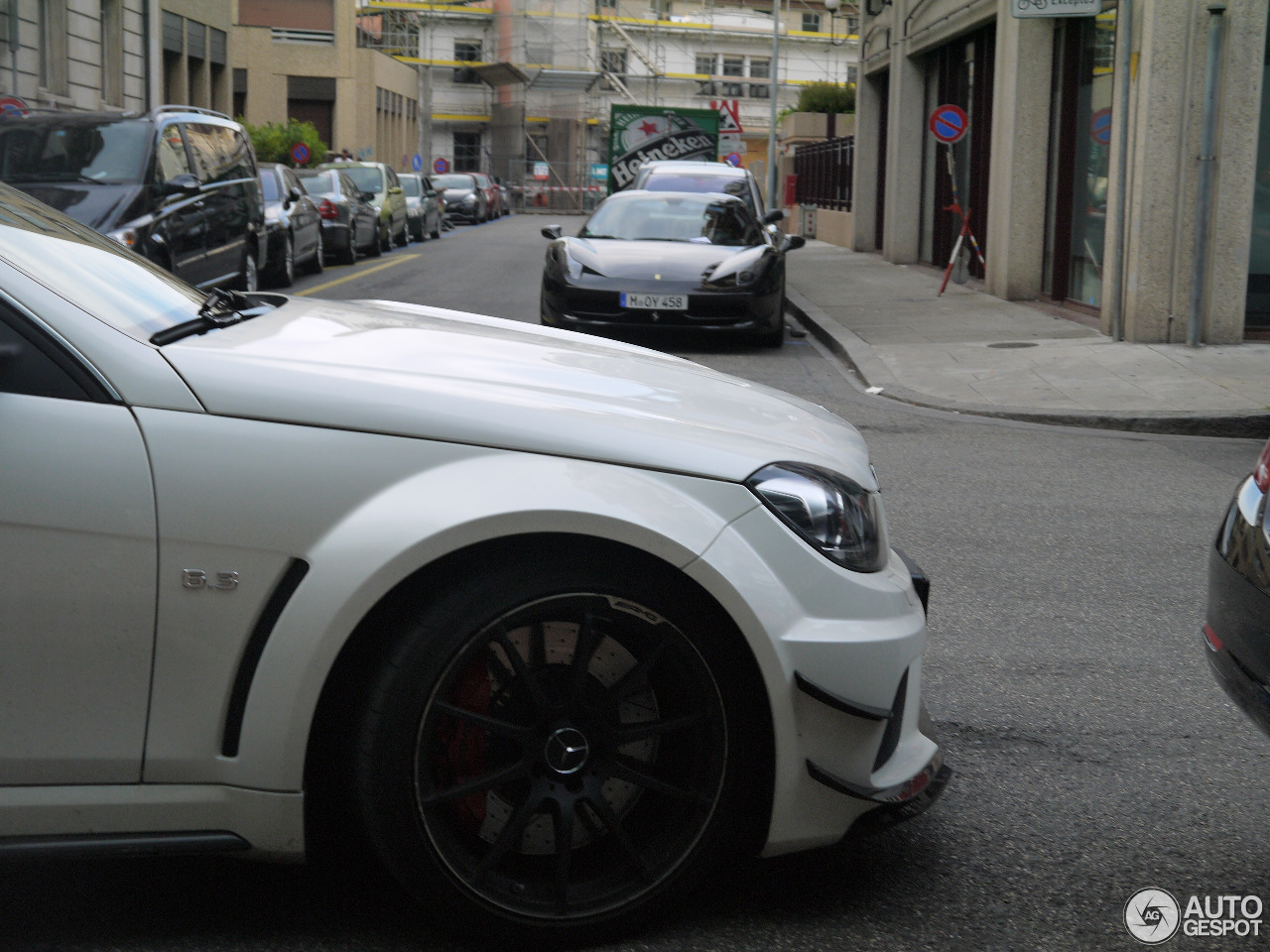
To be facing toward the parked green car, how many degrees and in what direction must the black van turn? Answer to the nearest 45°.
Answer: approximately 135° to its right

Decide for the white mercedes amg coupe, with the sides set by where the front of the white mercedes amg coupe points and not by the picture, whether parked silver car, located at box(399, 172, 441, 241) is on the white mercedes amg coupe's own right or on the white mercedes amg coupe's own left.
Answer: on the white mercedes amg coupe's own left

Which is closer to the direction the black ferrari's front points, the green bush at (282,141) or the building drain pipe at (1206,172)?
the building drain pipe

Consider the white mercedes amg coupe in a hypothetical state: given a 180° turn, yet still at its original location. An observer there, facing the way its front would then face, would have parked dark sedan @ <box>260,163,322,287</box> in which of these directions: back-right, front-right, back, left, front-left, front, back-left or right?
right

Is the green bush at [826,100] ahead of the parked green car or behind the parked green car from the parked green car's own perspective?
behind

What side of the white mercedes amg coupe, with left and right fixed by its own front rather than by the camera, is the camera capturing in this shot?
right

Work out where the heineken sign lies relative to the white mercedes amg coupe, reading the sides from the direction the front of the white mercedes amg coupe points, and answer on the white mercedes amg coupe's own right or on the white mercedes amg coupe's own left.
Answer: on the white mercedes amg coupe's own left

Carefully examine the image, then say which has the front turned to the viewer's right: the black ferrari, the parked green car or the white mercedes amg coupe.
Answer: the white mercedes amg coupe

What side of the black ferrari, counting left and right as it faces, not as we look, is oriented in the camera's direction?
front
